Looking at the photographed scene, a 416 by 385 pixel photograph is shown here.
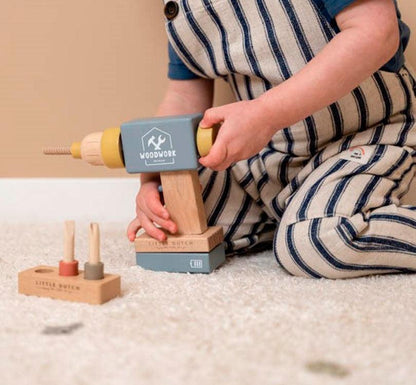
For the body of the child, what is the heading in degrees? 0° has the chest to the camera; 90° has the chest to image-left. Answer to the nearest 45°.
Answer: approximately 45°
